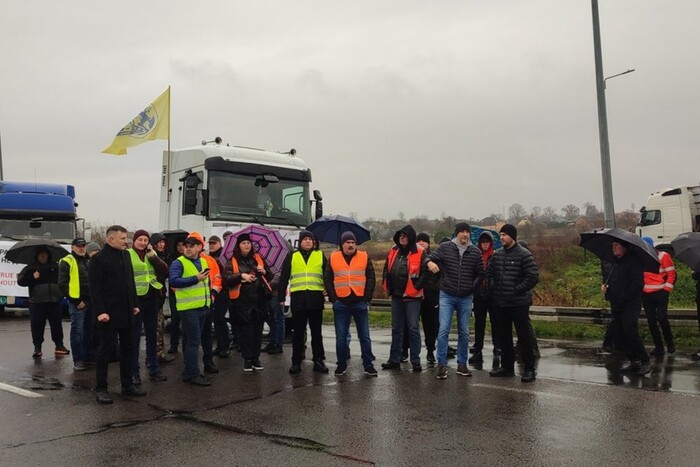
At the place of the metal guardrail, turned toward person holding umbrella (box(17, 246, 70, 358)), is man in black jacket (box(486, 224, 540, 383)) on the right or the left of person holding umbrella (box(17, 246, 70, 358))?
left

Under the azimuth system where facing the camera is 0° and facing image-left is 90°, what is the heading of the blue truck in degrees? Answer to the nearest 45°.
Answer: approximately 0°

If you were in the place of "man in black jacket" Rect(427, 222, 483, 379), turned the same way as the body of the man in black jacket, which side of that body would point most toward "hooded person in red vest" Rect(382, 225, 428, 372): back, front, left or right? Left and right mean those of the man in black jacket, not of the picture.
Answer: right

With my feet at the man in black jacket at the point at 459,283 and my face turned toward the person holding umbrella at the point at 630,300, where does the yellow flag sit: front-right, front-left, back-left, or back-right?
back-left

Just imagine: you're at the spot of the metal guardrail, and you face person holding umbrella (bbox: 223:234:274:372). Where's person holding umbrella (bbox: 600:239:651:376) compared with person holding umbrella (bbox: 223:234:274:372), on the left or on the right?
left

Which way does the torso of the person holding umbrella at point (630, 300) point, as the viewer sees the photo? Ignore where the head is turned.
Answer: to the viewer's left

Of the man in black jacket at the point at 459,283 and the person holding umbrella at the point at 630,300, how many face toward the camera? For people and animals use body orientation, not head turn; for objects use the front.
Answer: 1

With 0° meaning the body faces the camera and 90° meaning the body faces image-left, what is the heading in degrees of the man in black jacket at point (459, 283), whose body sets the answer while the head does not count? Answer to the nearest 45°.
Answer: approximately 0°

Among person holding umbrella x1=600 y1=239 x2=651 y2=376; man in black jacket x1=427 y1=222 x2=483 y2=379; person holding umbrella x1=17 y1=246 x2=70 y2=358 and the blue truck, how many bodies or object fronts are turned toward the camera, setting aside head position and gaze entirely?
3
